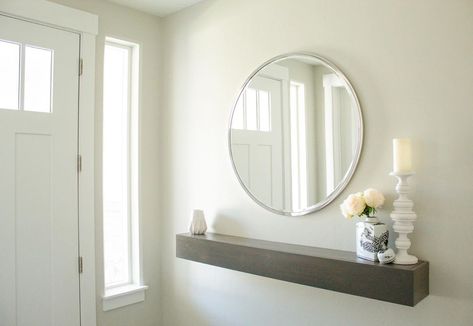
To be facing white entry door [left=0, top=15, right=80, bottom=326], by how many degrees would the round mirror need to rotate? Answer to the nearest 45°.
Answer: approximately 45° to its right

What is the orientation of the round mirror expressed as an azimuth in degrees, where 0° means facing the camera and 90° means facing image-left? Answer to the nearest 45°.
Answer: approximately 45°

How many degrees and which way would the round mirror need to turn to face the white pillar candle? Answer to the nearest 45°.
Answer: approximately 90° to its left

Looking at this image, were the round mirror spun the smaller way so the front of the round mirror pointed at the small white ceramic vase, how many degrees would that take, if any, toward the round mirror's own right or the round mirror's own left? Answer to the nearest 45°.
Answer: approximately 90° to the round mirror's own right

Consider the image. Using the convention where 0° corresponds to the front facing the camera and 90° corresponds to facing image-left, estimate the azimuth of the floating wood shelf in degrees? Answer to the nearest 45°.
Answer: approximately 45°
